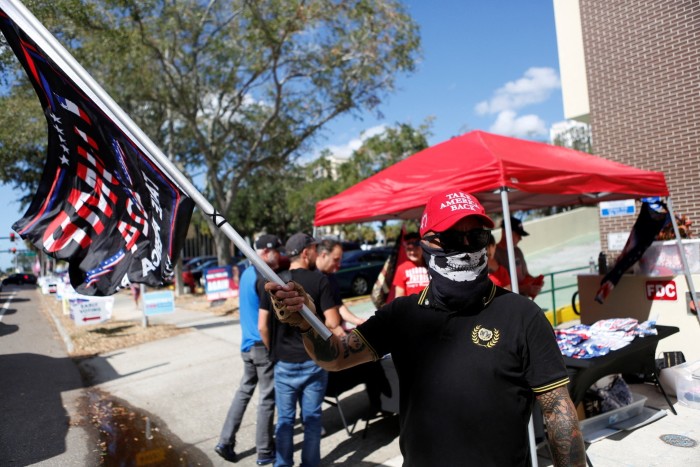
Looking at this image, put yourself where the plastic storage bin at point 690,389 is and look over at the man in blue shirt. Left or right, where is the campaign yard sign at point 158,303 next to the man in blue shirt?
right

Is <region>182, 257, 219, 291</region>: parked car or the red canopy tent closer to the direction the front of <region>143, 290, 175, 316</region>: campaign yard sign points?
the red canopy tent

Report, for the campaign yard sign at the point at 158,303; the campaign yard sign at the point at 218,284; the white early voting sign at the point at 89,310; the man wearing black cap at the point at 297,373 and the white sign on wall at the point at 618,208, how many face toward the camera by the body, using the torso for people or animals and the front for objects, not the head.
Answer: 4

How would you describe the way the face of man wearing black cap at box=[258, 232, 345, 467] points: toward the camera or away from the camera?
away from the camera
